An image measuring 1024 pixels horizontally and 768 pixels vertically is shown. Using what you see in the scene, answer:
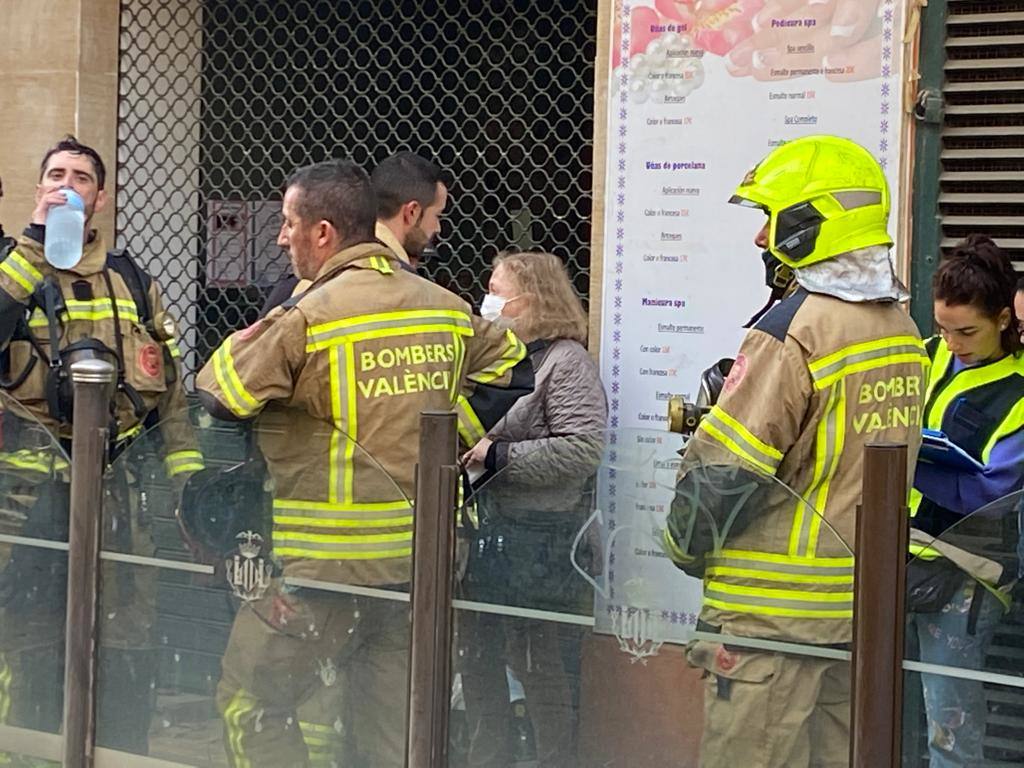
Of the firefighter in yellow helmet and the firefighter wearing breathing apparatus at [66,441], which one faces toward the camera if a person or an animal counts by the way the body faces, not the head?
the firefighter wearing breathing apparatus

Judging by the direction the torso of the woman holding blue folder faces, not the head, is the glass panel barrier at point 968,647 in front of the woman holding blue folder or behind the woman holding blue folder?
in front

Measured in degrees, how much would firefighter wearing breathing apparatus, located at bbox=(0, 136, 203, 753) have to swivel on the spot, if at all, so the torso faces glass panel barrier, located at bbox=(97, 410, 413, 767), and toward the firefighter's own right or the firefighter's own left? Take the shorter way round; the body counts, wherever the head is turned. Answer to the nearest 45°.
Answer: approximately 45° to the firefighter's own left

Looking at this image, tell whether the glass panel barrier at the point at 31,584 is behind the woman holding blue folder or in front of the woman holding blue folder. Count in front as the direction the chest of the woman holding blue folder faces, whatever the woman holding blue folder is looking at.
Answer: in front

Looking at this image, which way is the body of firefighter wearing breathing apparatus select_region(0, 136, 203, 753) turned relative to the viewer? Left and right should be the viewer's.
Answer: facing the viewer

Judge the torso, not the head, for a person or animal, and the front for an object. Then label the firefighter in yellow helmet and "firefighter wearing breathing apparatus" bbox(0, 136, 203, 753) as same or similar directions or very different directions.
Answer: very different directions

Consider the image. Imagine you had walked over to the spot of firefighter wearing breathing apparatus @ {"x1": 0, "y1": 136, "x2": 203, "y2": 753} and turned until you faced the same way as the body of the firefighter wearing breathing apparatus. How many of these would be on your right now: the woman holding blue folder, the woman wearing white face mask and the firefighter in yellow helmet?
0

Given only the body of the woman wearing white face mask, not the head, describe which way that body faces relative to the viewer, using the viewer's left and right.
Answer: facing to the left of the viewer

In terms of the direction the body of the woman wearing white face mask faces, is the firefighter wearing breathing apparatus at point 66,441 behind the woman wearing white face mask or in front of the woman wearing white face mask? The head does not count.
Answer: in front

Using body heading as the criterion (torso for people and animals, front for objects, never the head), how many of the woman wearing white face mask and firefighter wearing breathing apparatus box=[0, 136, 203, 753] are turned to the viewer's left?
1

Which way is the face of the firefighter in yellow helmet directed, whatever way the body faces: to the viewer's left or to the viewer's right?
to the viewer's left

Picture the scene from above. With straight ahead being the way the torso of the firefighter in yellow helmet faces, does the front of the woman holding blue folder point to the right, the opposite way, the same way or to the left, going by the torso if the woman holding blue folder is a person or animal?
to the left

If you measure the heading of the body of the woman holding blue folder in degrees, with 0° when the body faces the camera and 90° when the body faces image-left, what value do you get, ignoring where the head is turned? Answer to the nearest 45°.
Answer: approximately 45°

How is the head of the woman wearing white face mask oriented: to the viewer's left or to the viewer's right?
to the viewer's left

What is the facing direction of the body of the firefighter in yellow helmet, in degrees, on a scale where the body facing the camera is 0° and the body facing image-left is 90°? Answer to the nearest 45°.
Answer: approximately 135°
